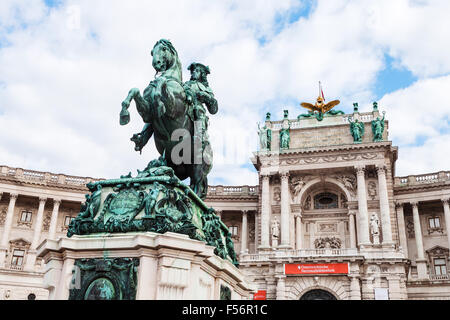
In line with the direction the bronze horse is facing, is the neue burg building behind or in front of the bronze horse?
behind

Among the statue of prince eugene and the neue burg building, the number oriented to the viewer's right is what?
0

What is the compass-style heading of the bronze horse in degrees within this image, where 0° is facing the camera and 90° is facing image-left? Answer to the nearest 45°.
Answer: approximately 45°

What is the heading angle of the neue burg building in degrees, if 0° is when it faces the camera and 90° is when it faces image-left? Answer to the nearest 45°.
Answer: approximately 0°

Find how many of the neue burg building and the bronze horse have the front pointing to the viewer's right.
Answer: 0

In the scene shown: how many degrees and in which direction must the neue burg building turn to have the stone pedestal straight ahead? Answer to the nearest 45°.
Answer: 0° — it already faces it
